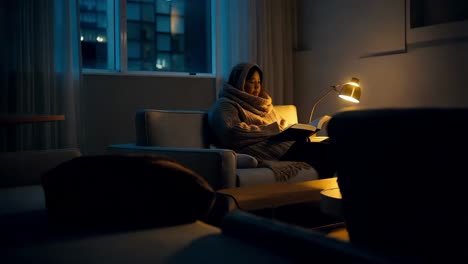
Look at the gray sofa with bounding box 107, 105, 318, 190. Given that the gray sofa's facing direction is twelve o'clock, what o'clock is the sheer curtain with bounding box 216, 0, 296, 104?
The sheer curtain is roughly at 8 o'clock from the gray sofa.

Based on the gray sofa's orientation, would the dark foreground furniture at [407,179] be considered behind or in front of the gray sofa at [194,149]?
in front

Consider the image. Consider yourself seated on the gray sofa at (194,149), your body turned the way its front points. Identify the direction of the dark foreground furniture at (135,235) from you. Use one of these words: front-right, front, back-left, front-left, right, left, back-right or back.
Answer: front-right

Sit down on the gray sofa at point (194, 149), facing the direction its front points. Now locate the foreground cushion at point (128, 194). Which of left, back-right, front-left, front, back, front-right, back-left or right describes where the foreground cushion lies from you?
front-right

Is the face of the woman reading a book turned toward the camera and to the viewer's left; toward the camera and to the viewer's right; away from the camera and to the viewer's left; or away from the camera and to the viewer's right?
toward the camera and to the viewer's right

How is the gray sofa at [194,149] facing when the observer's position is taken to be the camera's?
facing the viewer and to the right of the viewer

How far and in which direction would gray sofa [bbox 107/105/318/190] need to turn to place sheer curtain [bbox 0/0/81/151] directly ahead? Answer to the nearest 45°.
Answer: approximately 180°

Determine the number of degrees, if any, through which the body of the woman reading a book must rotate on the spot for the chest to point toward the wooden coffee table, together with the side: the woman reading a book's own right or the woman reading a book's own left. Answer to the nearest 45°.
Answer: approximately 45° to the woman reading a book's own right

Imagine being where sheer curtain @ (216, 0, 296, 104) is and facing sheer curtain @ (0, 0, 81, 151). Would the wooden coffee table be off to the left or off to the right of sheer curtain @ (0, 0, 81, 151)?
left

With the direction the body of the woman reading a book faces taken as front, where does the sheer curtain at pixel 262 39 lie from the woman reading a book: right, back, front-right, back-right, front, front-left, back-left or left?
back-left

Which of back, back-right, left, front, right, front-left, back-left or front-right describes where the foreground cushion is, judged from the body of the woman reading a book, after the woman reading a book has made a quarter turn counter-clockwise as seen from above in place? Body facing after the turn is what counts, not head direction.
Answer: back-right

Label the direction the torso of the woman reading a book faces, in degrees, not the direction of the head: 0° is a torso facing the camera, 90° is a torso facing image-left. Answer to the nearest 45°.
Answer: approximately 315°
